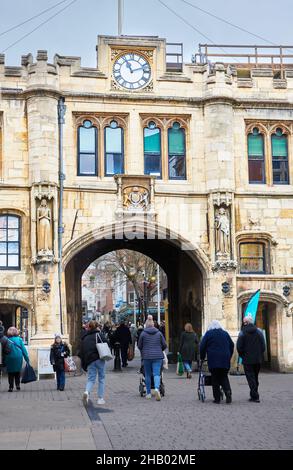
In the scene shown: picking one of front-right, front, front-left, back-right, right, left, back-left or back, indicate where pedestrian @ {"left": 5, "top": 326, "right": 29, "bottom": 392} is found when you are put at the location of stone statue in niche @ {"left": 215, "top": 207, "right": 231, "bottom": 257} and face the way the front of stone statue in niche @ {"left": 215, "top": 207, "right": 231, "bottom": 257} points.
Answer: front-right

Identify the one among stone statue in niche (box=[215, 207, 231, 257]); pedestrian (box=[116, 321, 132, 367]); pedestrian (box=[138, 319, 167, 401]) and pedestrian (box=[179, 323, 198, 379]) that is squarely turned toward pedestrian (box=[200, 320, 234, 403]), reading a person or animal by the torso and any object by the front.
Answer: the stone statue in niche

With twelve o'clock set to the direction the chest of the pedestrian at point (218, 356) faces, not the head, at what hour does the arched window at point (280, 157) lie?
The arched window is roughly at 2 o'clock from the pedestrian.

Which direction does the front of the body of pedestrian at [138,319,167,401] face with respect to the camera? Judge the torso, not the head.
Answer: away from the camera

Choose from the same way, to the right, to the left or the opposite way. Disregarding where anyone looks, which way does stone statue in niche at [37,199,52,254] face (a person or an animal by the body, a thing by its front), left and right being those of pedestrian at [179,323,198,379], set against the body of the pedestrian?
the opposite way

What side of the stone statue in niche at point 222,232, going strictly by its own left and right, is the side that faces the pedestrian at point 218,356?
front

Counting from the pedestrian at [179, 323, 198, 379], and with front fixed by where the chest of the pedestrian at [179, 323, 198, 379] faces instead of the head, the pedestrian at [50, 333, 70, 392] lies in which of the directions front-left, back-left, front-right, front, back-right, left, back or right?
back-left

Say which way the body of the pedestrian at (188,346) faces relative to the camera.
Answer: away from the camera

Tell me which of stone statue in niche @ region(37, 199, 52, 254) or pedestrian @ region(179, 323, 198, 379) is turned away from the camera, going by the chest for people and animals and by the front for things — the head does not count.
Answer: the pedestrian

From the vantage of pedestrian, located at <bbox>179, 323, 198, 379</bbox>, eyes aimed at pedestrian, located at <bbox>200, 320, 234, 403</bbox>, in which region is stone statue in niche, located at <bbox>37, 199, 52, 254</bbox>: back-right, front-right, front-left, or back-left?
back-right

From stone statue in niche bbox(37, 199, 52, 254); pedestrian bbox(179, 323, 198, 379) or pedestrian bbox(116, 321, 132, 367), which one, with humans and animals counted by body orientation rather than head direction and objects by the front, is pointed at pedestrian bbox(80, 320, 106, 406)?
the stone statue in niche

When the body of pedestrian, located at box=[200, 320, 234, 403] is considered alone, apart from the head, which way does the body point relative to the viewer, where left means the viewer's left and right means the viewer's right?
facing away from the viewer and to the left of the viewer

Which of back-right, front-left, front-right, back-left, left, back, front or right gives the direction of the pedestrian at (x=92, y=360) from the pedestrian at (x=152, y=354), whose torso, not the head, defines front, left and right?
back-left

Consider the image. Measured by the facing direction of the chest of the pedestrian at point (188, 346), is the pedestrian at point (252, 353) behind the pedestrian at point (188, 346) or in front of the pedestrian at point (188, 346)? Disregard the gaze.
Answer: behind

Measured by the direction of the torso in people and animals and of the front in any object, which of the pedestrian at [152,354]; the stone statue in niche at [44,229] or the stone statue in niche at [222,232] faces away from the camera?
the pedestrian

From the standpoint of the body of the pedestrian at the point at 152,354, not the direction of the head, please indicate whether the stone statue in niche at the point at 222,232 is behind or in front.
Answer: in front

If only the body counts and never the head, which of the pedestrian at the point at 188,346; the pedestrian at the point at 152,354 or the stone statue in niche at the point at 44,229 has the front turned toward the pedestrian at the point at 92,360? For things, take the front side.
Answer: the stone statue in niche

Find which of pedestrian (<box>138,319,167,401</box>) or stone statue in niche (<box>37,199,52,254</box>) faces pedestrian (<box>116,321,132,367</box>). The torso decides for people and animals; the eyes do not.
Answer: pedestrian (<box>138,319,167,401</box>)
